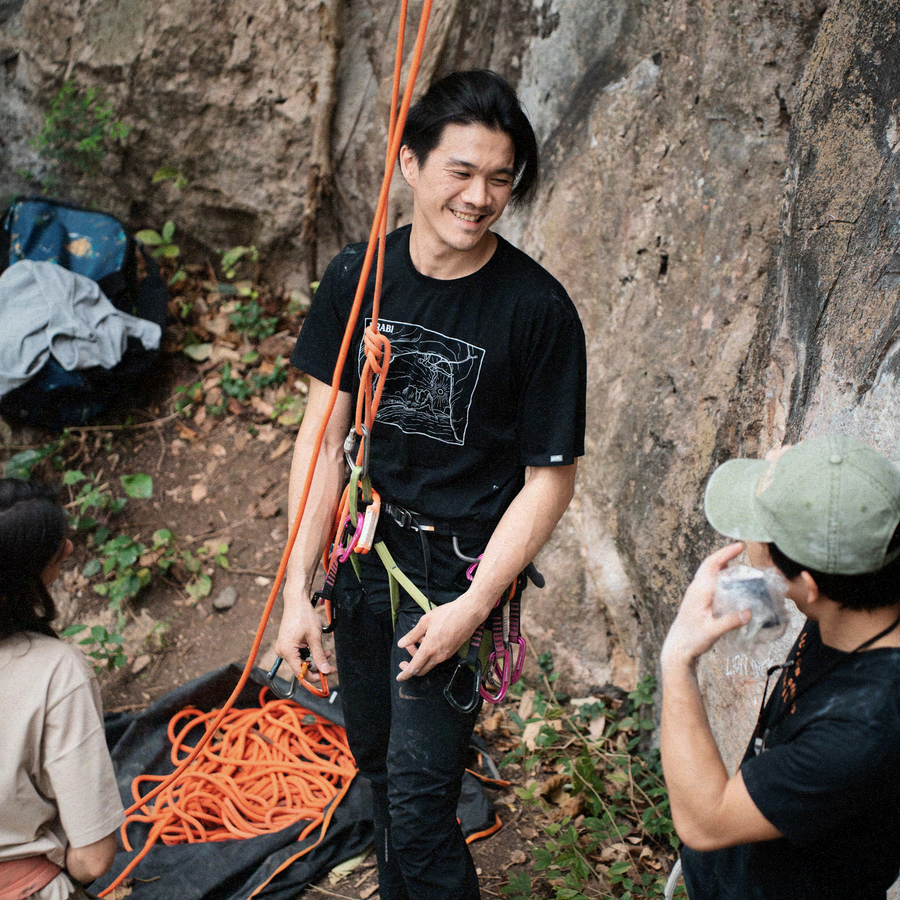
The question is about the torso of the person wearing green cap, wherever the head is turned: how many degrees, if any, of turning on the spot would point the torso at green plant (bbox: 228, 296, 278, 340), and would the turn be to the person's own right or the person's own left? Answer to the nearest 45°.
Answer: approximately 45° to the person's own right

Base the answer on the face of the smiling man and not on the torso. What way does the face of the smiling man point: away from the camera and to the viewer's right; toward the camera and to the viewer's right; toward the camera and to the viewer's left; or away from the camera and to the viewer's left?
toward the camera and to the viewer's right

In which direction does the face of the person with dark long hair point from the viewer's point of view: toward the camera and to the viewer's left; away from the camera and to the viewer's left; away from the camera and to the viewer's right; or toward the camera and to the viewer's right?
away from the camera and to the viewer's right

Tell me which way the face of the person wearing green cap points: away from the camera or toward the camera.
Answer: away from the camera

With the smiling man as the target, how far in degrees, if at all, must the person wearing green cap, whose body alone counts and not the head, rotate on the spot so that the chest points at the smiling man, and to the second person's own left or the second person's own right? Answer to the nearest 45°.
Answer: approximately 45° to the second person's own right

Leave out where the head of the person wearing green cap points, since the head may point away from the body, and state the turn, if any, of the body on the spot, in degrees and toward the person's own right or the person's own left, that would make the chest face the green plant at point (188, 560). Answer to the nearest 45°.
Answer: approximately 45° to the person's own right

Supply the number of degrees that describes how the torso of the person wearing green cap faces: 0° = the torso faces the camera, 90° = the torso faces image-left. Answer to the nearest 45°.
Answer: approximately 90°
